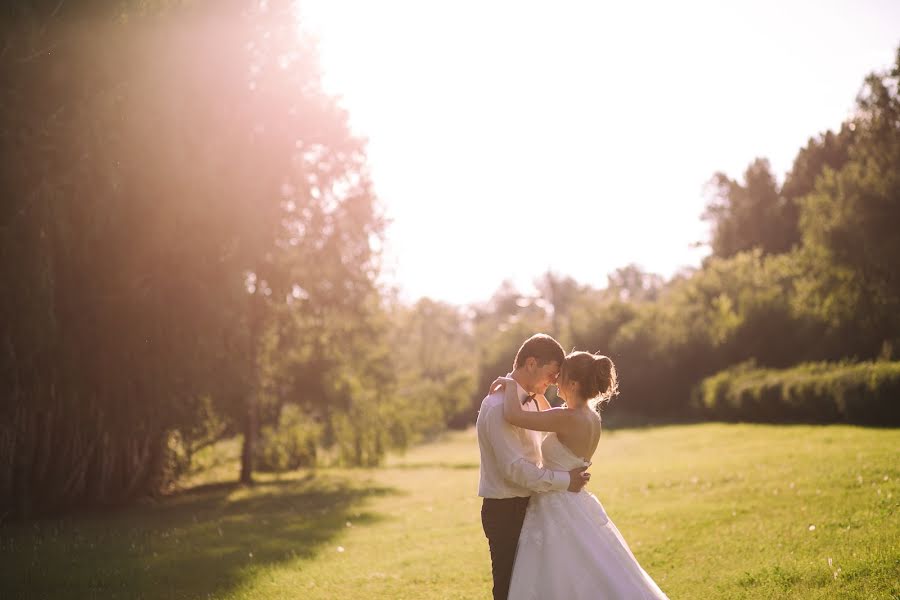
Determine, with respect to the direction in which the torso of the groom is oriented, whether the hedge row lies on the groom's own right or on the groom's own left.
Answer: on the groom's own left

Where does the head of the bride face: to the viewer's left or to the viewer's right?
to the viewer's left

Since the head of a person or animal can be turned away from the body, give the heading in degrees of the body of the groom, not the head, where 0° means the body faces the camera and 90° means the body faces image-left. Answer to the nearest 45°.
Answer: approximately 270°
